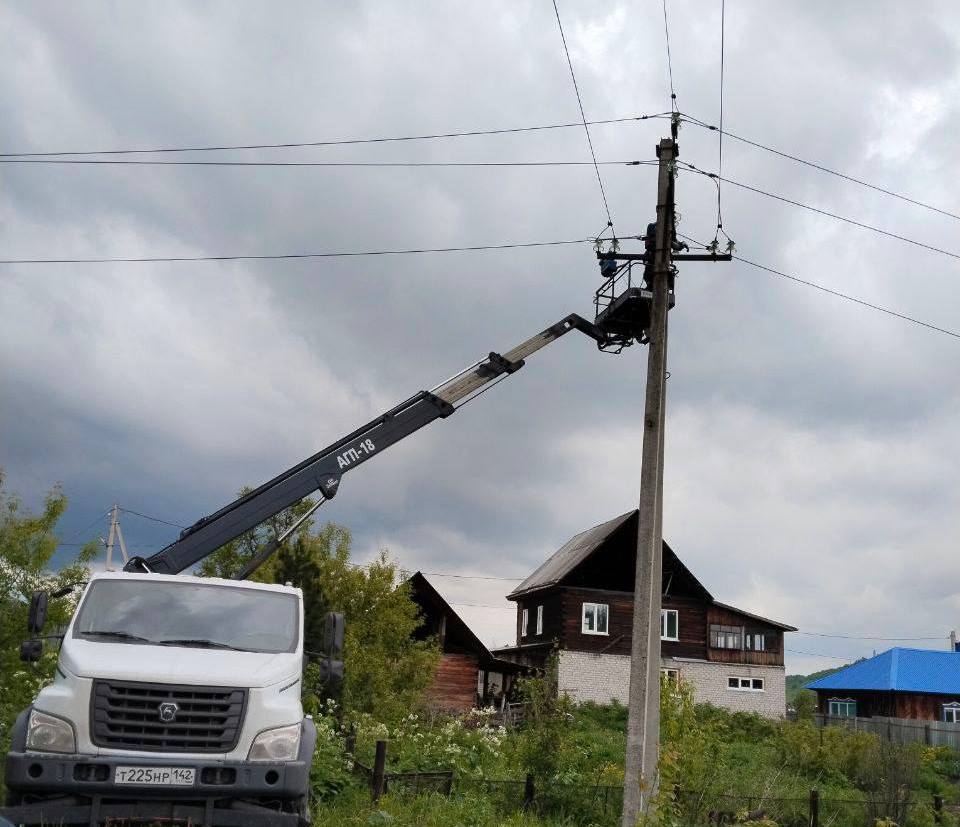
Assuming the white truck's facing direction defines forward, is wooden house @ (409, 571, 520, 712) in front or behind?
behind

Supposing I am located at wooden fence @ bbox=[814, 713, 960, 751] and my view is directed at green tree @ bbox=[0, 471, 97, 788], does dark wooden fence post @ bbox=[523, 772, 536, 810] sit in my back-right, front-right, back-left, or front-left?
front-left

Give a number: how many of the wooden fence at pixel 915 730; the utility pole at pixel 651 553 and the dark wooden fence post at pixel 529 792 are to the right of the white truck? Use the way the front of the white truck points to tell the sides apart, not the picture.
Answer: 0

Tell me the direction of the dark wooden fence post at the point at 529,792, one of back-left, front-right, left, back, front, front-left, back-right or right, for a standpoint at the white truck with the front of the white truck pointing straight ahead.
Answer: back-left

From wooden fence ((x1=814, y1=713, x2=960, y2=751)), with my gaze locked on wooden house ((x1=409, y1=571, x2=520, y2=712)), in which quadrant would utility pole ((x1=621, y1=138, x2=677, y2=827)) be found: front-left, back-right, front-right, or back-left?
front-left

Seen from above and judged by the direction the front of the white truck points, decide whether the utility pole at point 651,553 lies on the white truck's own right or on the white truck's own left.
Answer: on the white truck's own left

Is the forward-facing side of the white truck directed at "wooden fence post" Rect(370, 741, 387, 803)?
no

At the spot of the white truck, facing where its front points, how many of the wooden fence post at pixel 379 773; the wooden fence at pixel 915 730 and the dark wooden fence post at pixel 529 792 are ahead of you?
0

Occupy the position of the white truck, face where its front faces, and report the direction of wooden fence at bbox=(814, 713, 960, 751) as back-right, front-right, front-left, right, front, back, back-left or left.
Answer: back-left

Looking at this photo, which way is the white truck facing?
toward the camera

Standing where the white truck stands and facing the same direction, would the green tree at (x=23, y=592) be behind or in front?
behind
